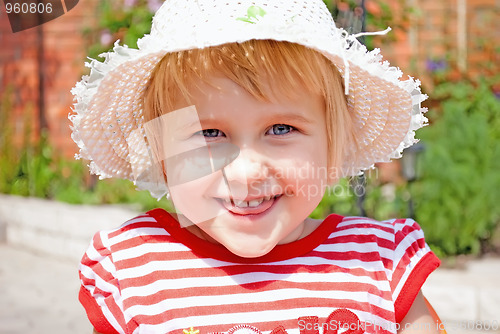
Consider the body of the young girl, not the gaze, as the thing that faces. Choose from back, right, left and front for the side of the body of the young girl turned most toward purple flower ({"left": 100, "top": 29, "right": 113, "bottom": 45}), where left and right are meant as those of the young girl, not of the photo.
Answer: back

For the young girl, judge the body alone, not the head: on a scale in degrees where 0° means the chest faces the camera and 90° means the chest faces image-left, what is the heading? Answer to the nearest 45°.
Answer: approximately 0°
